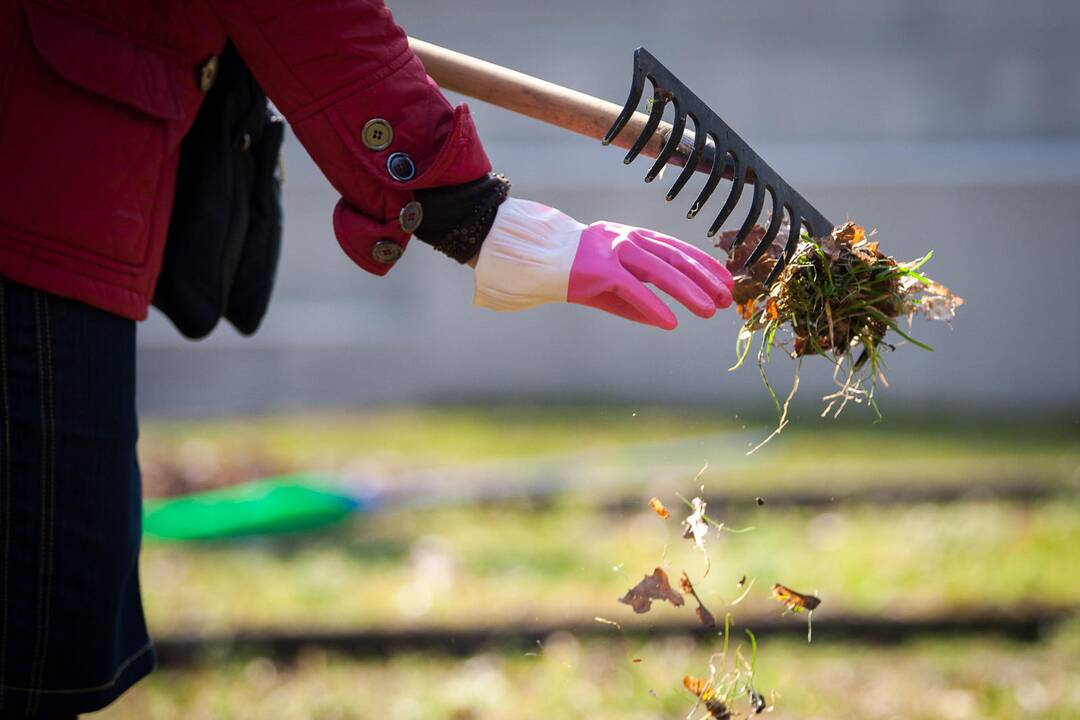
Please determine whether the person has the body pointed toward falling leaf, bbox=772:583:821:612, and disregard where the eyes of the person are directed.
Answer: yes

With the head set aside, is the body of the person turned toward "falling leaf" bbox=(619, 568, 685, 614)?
yes

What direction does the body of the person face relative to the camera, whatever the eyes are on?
to the viewer's right

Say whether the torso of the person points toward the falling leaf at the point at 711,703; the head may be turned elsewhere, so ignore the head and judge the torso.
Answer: yes

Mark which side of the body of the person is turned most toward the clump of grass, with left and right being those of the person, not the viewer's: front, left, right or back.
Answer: front

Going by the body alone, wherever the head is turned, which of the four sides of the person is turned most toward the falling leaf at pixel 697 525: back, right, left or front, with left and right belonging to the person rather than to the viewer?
front

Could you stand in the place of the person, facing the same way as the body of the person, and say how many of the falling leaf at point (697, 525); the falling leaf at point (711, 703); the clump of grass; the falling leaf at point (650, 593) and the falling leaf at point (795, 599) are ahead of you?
5
